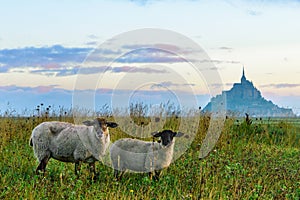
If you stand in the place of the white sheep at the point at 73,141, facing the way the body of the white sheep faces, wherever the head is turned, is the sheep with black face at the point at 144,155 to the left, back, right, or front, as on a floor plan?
front

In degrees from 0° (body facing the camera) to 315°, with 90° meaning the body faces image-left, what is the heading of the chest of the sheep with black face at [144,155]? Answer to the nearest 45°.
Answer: approximately 270°

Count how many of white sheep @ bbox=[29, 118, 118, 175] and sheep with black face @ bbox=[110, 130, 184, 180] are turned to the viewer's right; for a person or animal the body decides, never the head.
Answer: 2

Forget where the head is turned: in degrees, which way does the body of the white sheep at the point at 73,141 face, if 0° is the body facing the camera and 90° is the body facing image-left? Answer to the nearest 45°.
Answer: approximately 270°

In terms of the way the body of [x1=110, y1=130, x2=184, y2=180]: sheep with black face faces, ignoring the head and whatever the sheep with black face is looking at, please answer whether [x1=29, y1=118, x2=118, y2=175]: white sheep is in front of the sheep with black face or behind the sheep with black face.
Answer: behind
